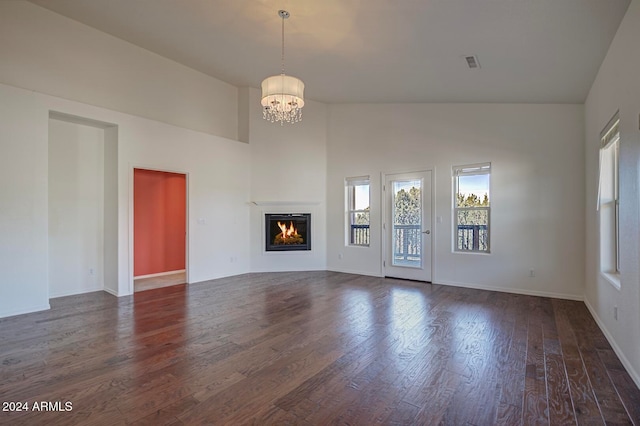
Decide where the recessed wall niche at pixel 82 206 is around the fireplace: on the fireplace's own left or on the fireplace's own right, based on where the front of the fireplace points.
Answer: on the fireplace's own right

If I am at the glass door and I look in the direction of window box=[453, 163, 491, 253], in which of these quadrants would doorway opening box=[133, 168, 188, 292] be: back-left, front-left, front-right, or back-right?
back-right

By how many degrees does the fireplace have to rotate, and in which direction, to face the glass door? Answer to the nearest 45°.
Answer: approximately 45° to its left

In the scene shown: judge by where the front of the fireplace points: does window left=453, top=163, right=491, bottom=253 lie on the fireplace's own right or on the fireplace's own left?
on the fireplace's own left

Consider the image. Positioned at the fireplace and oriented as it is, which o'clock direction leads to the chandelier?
The chandelier is roughly at 12 o'clock from the fireplace.

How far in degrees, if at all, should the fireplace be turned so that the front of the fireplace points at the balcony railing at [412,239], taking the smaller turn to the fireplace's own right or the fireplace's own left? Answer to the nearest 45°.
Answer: approximately 45° to the fireplace's own left

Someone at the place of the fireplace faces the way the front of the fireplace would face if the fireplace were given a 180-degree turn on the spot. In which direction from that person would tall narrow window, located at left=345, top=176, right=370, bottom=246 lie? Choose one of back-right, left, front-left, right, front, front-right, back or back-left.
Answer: right

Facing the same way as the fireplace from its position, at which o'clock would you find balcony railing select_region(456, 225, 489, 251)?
The balcony railing is roughly at 10 o'clock from the fireplace.

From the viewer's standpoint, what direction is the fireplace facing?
toward the camera

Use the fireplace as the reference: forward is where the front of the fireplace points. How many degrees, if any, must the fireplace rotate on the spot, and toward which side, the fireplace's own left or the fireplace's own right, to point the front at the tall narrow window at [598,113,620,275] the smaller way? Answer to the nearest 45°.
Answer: approximately 45° to the fireplace's own left

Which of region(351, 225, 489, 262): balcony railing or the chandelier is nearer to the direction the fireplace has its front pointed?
the chandelier
